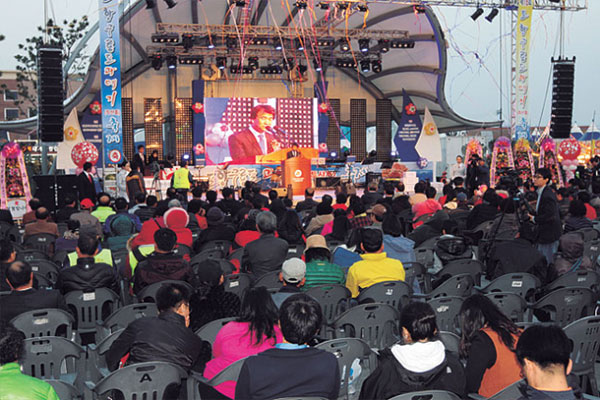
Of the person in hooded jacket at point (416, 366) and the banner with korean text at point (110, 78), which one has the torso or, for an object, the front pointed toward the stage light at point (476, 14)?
the person in hooded jacket

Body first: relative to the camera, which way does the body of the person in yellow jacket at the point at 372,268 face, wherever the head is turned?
away from the camera

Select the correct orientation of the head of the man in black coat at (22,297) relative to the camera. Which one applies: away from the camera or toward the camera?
away from the camera

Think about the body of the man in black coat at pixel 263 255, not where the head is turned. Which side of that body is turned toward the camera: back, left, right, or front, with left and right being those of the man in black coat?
back

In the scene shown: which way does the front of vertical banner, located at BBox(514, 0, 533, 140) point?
toward the camera

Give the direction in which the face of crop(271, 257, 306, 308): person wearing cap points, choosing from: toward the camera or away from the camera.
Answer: away from the camera

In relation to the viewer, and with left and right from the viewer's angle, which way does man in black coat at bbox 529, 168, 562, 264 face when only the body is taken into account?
facing to the left of the viewer

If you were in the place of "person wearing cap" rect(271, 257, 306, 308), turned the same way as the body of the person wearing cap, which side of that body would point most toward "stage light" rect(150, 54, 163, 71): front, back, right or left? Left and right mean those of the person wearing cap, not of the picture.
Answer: front

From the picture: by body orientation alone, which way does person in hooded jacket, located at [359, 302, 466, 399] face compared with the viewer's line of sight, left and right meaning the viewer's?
facing away from the viewer

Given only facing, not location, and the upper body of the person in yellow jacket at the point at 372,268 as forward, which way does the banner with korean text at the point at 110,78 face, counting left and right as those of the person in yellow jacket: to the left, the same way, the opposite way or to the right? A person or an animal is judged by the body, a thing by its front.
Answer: the opposite way

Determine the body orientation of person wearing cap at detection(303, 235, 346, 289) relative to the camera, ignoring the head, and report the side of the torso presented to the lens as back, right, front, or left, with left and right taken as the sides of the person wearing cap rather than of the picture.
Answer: back

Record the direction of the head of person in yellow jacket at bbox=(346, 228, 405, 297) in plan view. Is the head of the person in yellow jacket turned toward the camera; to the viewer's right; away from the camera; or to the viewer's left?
away from the camera

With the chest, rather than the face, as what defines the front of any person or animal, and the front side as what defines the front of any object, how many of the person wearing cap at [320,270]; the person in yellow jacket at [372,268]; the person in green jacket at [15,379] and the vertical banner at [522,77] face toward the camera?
1

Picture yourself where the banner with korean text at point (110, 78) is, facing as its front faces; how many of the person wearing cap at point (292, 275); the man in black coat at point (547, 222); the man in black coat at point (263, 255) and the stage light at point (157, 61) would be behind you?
1

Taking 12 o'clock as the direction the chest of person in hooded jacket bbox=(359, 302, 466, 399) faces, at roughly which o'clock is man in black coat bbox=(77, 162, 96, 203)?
The man in black coat is roughly at 11 o'clock from the person in hooded jacket.

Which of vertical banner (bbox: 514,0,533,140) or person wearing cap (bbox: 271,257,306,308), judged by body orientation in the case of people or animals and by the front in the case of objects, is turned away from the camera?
the person wearing cap

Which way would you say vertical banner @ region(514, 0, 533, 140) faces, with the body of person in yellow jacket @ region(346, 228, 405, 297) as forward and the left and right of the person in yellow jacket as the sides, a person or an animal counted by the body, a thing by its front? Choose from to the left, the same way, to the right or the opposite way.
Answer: the opposite way

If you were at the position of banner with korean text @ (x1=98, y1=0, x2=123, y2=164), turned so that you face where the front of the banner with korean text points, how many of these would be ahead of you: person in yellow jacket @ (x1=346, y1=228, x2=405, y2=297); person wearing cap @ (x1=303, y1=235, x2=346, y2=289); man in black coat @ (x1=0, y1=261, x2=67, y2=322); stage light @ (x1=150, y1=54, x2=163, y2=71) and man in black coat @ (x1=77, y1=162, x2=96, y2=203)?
4
